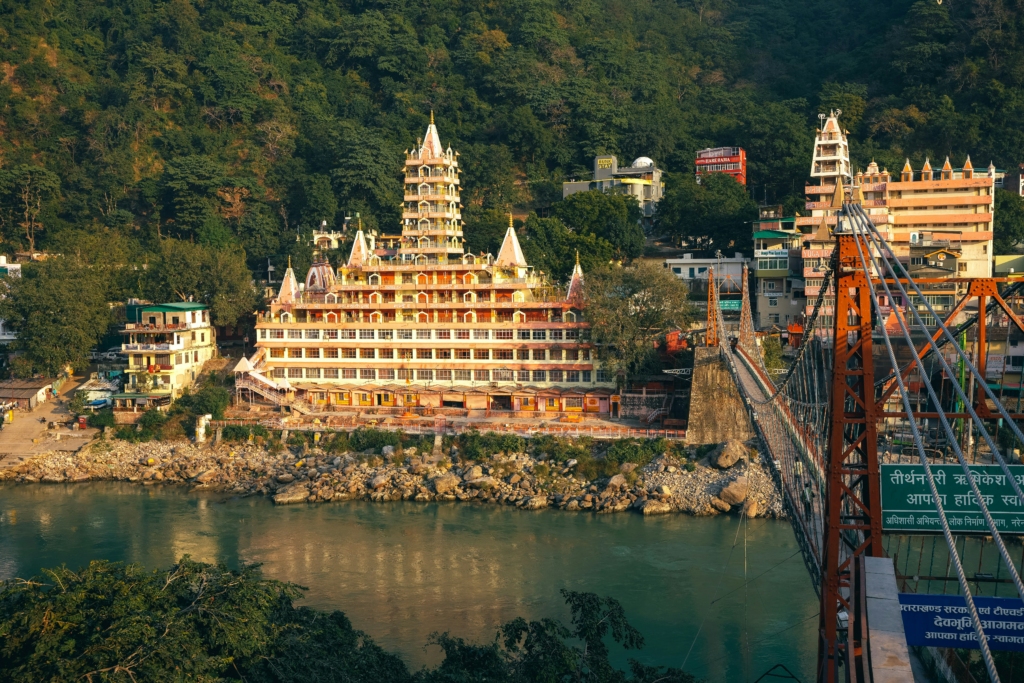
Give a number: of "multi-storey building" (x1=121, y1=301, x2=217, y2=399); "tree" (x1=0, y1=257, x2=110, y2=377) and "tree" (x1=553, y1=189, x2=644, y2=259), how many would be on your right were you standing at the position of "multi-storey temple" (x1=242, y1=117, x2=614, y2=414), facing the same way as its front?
2

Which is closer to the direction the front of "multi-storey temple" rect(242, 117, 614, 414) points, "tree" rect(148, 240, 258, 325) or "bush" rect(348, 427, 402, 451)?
the bush

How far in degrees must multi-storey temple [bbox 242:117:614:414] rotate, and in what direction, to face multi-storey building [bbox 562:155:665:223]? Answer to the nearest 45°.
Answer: approximately 135° to its left

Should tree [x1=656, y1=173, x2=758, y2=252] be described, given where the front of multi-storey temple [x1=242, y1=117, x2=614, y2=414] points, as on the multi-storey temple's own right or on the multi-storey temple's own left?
on the multi-storey temple's own left

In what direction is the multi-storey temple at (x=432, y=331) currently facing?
toward the camera

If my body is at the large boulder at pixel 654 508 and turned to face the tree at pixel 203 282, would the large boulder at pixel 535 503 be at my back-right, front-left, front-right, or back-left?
front-left

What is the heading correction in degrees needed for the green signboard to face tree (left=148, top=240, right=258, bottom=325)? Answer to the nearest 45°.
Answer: approximately 135° to its right

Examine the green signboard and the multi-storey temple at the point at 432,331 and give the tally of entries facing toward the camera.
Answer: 2

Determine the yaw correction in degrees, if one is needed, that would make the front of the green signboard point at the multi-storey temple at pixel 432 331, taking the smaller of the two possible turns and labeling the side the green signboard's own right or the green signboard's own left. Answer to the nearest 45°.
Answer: approximately 135° to the green signboard's own right

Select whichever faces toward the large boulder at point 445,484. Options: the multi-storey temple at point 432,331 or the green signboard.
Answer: the multi-storey temple

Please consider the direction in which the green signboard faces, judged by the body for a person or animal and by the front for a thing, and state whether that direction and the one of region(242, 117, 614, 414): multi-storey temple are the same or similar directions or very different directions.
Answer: same or similar directions

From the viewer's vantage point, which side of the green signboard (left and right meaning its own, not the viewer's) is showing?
front

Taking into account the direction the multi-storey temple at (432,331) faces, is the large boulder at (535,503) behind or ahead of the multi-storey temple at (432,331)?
ahead

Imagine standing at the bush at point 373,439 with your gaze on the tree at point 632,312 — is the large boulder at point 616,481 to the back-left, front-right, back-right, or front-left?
front-right

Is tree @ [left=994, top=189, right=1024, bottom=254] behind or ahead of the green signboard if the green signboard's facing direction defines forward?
behind

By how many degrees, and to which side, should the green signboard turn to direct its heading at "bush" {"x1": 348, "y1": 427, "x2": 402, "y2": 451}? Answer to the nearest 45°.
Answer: approximately 135° to its right
